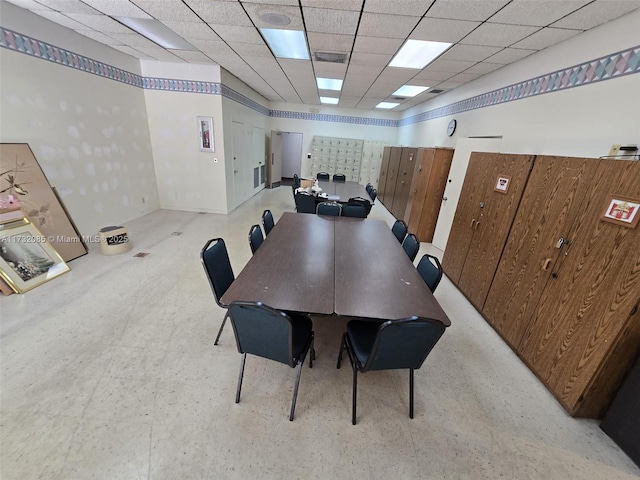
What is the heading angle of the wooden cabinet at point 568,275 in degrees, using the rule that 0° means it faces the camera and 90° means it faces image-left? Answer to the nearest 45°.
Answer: approximately 45°

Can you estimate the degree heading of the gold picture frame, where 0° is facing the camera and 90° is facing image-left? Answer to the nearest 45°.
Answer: approximately 315°

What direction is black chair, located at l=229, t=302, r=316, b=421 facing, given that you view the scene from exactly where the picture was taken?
facing away from the viewer and to the right of the viewer

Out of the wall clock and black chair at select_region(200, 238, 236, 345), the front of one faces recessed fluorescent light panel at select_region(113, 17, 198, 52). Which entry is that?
the wall clock

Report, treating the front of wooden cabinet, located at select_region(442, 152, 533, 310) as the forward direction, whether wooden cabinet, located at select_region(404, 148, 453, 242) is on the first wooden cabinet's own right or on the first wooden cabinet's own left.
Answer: on the first wooden cabinet's own right

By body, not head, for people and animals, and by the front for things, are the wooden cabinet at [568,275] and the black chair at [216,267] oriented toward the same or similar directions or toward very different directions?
very different directions

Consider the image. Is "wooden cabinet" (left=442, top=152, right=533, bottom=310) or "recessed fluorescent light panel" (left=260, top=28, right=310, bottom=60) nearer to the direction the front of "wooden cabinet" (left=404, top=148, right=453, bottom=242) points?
the recessed fluorescent light panel

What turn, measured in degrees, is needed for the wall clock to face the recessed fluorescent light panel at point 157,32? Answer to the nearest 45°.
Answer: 0° — it already faces it

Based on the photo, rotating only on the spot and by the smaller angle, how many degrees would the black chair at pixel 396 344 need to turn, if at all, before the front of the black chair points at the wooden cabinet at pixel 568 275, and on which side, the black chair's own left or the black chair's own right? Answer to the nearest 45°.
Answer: approximately 90° to the black chair's own right

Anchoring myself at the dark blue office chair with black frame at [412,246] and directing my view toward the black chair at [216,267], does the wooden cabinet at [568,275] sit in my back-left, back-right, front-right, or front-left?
back-left

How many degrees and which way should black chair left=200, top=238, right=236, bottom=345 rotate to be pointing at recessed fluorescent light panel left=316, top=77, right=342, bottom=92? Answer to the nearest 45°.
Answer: approximately 90° to its left

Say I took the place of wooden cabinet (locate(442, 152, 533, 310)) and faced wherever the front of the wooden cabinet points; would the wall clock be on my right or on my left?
on my right

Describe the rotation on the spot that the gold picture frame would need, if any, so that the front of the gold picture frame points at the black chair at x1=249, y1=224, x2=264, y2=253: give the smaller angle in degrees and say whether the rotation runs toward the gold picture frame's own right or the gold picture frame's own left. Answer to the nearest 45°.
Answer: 0° — it already faces it

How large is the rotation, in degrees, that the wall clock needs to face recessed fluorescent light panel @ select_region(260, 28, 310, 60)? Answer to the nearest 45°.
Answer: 0° — it already faces it
